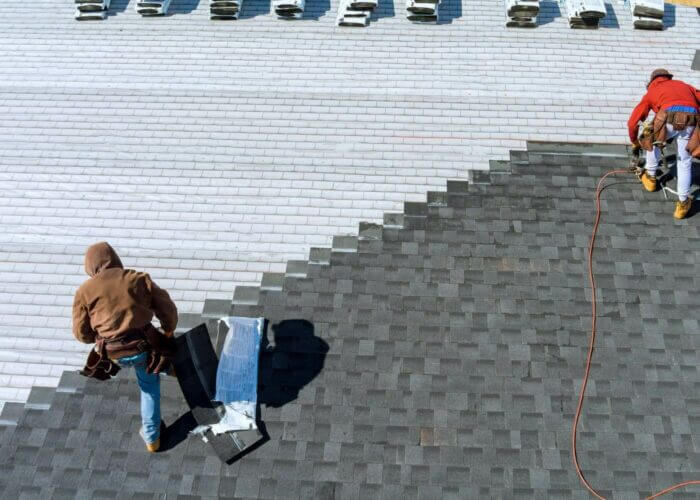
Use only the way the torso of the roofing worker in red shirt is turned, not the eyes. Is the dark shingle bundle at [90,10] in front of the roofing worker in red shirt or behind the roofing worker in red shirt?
in front

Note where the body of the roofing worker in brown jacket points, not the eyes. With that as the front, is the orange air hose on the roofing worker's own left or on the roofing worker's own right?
on the roofing worker's own right

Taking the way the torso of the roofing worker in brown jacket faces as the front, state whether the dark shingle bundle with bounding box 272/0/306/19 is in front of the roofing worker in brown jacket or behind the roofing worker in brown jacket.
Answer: in front

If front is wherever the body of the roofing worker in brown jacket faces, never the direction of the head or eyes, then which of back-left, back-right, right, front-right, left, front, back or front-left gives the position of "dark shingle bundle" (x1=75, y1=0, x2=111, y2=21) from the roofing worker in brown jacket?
front

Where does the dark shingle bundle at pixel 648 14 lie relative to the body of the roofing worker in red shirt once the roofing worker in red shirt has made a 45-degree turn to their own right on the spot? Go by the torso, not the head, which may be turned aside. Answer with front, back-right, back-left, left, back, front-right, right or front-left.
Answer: front

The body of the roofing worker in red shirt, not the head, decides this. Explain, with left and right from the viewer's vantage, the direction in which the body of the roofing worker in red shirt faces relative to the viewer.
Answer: facing away from the viewer and to the left of the viewer

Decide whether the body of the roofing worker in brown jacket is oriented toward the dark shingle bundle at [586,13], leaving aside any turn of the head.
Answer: no

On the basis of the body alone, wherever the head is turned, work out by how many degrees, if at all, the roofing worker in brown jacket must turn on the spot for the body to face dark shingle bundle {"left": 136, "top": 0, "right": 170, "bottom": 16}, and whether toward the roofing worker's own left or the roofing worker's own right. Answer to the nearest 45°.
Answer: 0° — they already face it

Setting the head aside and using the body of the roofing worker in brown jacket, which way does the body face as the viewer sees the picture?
away from the camera

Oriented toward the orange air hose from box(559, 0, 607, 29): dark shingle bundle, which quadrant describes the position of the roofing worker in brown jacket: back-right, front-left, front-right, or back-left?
front-right

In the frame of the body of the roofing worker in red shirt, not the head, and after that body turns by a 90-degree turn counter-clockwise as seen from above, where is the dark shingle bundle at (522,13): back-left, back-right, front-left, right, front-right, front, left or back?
right

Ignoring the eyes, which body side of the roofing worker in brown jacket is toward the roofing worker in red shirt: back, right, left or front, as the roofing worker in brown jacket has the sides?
right

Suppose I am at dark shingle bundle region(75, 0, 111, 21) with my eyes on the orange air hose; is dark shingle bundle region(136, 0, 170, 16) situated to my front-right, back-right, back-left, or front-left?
front-left

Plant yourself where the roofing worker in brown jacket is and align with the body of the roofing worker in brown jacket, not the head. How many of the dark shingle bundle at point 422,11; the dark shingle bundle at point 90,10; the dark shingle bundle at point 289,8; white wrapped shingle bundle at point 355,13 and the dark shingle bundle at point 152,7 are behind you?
0
